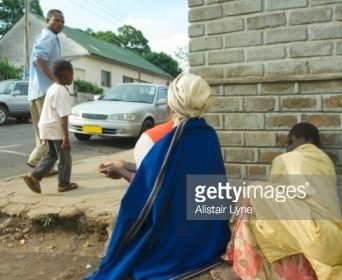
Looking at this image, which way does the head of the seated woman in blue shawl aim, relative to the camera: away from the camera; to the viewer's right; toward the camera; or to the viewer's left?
away from the camera

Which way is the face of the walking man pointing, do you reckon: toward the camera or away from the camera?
toward the camera

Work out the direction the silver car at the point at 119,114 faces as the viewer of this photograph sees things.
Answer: facing the viewer and to the left of the viewer

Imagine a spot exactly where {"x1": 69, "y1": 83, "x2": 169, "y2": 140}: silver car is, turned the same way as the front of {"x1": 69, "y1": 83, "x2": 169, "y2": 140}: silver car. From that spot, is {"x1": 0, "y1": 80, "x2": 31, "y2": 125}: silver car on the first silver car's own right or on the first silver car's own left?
on the first silver car's own right

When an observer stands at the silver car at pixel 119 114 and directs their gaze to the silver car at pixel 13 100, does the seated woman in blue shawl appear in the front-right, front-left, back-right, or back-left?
back-left
